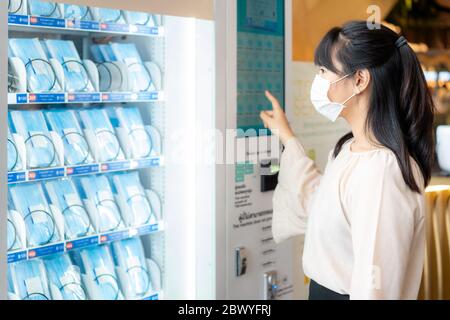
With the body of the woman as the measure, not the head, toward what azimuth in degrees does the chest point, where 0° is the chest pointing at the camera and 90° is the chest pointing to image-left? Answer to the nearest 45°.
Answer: approximately 90°

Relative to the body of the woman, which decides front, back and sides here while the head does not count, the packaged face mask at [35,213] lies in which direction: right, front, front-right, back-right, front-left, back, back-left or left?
front

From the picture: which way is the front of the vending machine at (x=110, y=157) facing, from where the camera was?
facing the viewer and to the right of the viewer

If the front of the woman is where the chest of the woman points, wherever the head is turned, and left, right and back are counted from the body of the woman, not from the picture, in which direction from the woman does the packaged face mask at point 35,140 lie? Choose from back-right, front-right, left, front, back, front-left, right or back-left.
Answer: front

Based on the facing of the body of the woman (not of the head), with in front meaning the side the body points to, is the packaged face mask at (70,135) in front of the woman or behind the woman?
in front

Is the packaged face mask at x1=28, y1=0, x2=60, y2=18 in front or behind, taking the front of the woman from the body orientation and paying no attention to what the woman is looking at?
in front

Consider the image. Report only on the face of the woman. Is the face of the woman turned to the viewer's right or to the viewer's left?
to the viewer's left

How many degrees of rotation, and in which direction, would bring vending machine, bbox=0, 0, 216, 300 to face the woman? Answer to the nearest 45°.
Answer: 0° — it already faces them

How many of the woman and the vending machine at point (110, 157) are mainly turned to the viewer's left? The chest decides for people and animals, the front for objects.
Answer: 1

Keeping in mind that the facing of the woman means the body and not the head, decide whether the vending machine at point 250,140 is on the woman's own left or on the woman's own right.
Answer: on the woman's own right

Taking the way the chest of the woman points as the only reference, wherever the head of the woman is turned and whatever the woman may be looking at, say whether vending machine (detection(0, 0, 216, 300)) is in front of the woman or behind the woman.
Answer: in front

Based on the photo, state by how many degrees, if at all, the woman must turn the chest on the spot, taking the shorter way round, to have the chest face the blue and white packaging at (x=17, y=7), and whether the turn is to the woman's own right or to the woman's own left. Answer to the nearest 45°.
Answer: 0° — they already face it

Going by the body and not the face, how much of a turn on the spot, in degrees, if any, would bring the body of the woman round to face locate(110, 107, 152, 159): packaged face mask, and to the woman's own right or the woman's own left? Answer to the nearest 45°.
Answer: approximately 45° to the woman's own right
